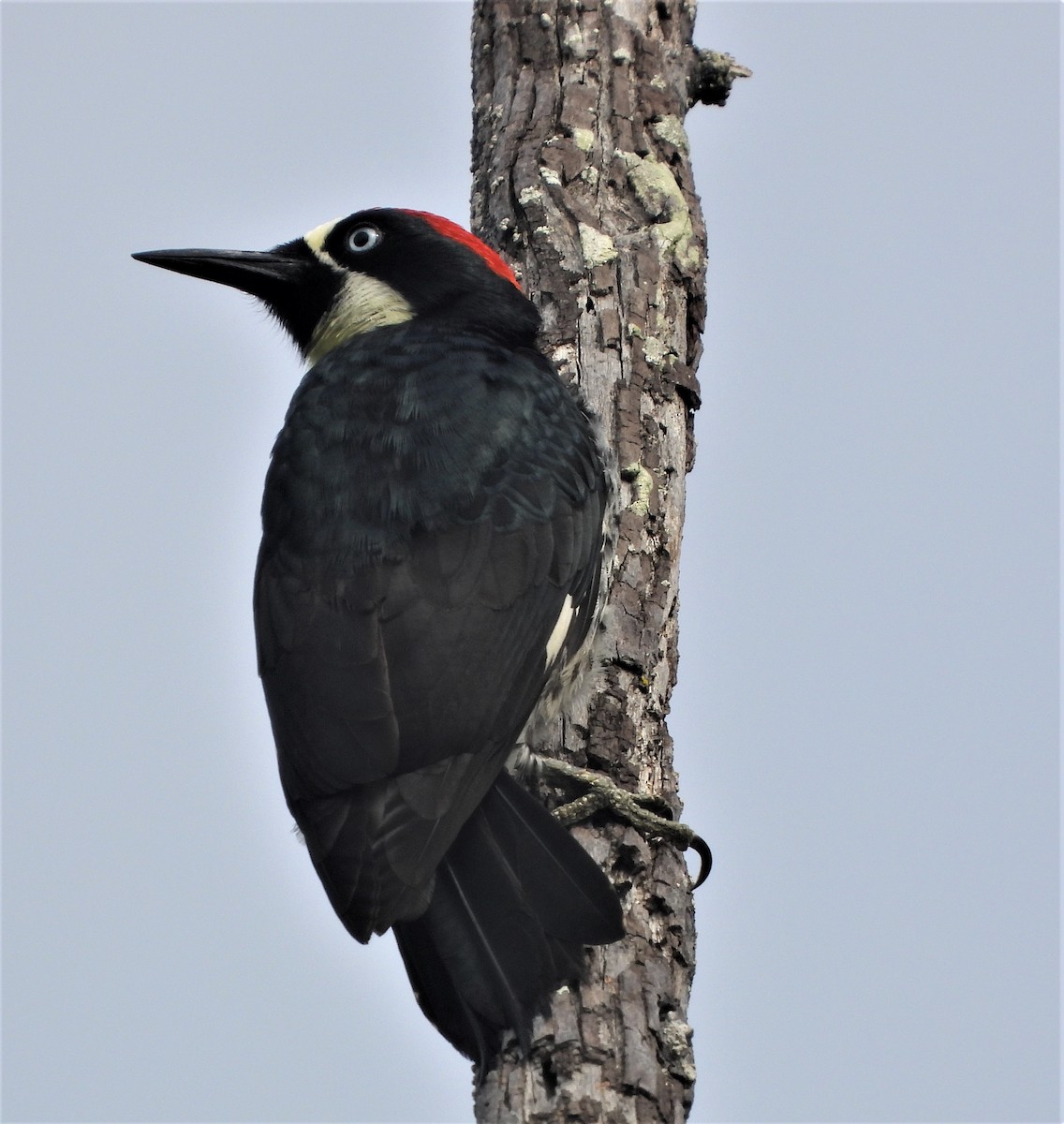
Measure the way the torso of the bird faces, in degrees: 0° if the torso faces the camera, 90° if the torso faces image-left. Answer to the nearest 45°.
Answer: approximately 180°
